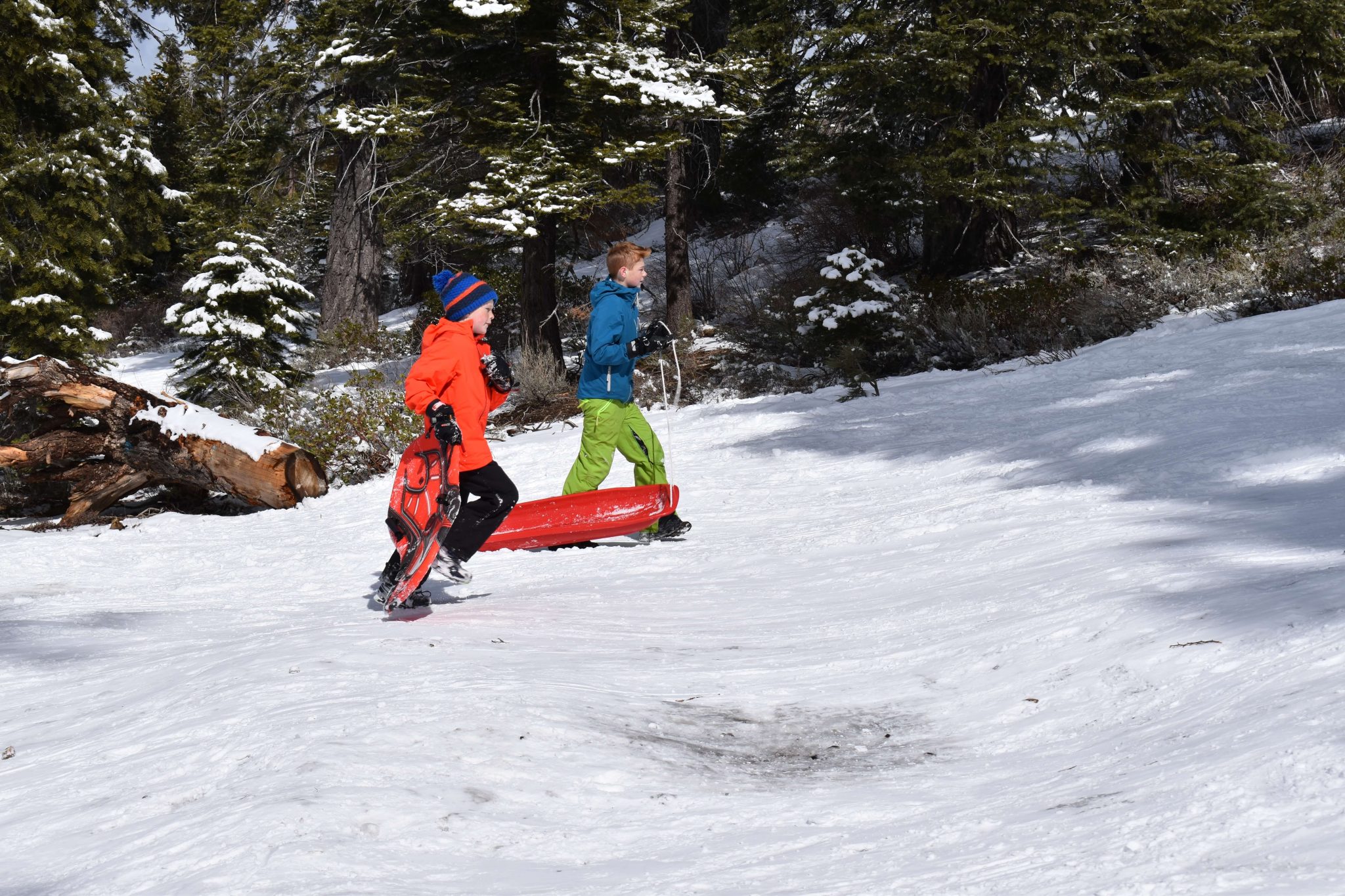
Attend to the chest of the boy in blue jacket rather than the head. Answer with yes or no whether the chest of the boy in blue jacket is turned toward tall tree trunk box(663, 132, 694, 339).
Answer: no

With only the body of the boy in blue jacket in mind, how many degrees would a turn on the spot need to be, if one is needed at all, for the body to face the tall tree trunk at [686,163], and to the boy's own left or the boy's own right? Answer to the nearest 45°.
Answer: approximately 90° to the boy's own left

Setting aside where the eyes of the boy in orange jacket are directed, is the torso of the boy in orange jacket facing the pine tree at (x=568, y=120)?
no

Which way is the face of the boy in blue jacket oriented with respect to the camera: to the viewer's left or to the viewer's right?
to the viewer's right

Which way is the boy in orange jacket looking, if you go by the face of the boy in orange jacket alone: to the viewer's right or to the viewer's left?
to the viewer's right

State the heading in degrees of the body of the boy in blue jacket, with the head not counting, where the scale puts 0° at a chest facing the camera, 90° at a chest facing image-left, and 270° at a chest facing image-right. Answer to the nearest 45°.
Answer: approximately 270°

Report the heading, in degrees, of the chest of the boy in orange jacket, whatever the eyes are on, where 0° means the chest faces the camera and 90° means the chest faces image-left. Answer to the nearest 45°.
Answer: approximately 270°

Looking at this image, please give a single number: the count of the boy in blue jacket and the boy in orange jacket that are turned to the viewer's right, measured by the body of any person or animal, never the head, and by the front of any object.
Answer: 2

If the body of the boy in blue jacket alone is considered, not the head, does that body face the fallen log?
no

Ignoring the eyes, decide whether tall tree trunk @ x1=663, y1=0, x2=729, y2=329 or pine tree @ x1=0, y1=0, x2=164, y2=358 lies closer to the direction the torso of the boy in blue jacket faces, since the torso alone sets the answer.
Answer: the tall tree trunk

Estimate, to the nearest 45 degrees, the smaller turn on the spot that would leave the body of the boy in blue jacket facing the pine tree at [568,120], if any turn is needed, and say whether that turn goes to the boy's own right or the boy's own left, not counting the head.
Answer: approximately 90° to the boy's own left

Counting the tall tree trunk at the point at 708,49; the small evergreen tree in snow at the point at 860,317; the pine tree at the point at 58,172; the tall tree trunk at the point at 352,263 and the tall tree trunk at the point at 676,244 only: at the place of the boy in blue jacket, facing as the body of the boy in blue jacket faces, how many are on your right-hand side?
0

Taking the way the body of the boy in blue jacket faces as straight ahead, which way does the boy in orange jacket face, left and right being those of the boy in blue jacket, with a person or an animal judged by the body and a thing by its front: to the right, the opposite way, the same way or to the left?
the same way

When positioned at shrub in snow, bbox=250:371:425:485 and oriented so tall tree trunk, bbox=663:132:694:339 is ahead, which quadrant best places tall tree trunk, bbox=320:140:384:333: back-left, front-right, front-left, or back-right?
front-left
